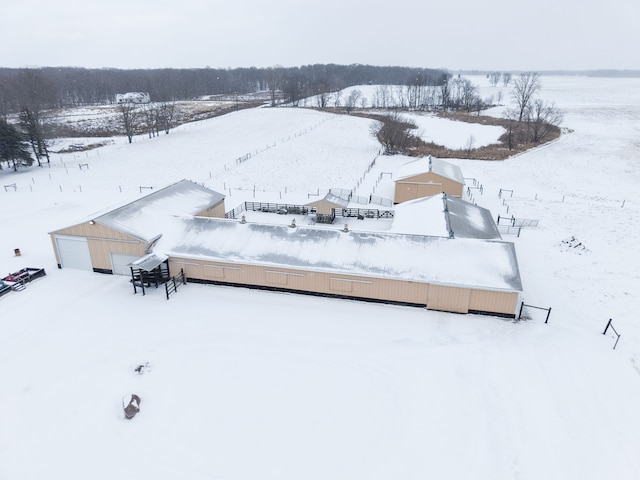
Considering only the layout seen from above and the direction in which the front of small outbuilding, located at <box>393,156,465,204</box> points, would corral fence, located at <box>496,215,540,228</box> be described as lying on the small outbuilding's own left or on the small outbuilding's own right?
on the small outbuilding's own left

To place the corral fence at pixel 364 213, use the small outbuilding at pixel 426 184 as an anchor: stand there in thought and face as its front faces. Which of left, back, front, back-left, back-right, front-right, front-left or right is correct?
front-right

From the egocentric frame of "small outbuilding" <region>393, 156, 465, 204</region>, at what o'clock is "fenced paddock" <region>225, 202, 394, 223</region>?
The fenced paddock is roughly at 2 o'clock from the small outbuilding.

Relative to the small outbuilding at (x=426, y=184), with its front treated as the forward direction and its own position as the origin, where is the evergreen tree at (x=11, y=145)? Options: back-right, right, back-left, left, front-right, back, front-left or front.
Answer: right

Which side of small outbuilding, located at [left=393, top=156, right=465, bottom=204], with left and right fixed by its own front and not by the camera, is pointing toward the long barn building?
front

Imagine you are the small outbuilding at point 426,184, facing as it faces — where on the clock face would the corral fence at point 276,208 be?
The corral fence is roughly at 2 o'clock from the small outbuilding.

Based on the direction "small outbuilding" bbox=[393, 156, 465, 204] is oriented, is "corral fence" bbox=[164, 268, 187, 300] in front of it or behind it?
in front

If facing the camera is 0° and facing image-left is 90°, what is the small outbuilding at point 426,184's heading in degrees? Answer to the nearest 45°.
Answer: approximately 0°

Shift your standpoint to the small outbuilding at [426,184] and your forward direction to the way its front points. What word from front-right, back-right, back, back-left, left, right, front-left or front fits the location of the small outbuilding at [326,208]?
front-right
